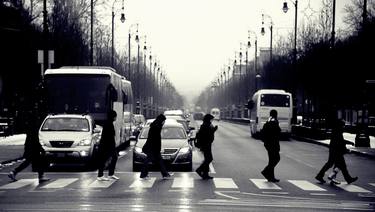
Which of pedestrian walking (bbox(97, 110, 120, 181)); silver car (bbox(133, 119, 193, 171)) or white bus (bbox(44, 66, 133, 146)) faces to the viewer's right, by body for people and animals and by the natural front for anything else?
the pedestrian walking

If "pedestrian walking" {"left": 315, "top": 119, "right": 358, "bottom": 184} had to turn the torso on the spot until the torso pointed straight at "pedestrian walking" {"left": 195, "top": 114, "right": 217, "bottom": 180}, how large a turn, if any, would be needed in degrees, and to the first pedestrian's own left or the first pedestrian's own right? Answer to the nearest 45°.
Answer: approximately 180°

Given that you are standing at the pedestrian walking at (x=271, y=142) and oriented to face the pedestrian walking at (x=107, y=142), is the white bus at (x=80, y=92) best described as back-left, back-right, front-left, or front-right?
front-right

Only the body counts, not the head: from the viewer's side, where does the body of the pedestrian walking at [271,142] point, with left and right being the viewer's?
facing to the right of the viewer

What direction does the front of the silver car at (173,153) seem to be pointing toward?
toward the camera

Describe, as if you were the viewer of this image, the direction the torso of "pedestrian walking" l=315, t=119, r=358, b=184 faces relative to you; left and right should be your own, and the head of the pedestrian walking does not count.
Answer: facing to the right of the viewer

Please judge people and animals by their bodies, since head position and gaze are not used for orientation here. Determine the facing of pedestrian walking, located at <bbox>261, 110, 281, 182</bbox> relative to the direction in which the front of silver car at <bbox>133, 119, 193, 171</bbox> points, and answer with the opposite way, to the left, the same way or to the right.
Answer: to the left

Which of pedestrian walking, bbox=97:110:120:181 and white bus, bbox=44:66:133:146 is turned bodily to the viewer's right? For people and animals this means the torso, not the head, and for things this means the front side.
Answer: the pedestrian walking
